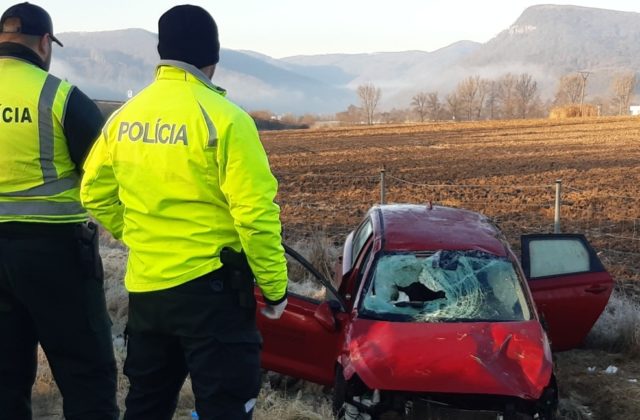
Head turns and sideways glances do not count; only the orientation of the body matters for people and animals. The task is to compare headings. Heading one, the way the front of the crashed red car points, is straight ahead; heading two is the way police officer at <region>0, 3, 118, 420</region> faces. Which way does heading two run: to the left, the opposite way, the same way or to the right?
the opposite way

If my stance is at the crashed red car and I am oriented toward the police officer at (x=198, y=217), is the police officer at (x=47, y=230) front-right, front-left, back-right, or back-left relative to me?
front-right

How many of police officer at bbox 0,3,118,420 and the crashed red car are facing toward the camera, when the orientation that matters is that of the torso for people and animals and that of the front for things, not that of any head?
1

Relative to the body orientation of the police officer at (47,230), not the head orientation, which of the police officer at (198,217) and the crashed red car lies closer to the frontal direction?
the crashed red car

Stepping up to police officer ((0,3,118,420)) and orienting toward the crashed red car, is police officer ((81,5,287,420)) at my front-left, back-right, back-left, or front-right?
front-right

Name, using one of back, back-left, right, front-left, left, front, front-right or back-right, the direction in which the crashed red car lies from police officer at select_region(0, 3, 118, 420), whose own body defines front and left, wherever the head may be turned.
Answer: front-right

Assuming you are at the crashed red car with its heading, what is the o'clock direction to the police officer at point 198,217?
The police officer is roughly at 1 o'clock from the crashed red car.

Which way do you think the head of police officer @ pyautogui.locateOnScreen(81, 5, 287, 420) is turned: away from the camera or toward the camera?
away from the camera

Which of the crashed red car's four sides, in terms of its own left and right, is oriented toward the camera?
front

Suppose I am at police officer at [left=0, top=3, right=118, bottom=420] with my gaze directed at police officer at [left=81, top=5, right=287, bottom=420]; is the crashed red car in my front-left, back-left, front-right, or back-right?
front-left

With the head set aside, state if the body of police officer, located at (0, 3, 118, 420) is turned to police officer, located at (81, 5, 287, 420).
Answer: no

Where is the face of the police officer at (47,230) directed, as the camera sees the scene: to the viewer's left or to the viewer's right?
to the viewer's right

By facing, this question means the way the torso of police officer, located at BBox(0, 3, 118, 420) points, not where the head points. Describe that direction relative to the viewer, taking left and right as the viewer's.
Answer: facing away from the viewer and to the right of the viewer

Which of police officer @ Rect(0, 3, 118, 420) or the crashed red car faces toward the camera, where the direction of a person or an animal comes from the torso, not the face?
the crashed red car

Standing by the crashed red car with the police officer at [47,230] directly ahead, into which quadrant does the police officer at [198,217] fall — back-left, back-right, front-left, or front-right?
front-left
